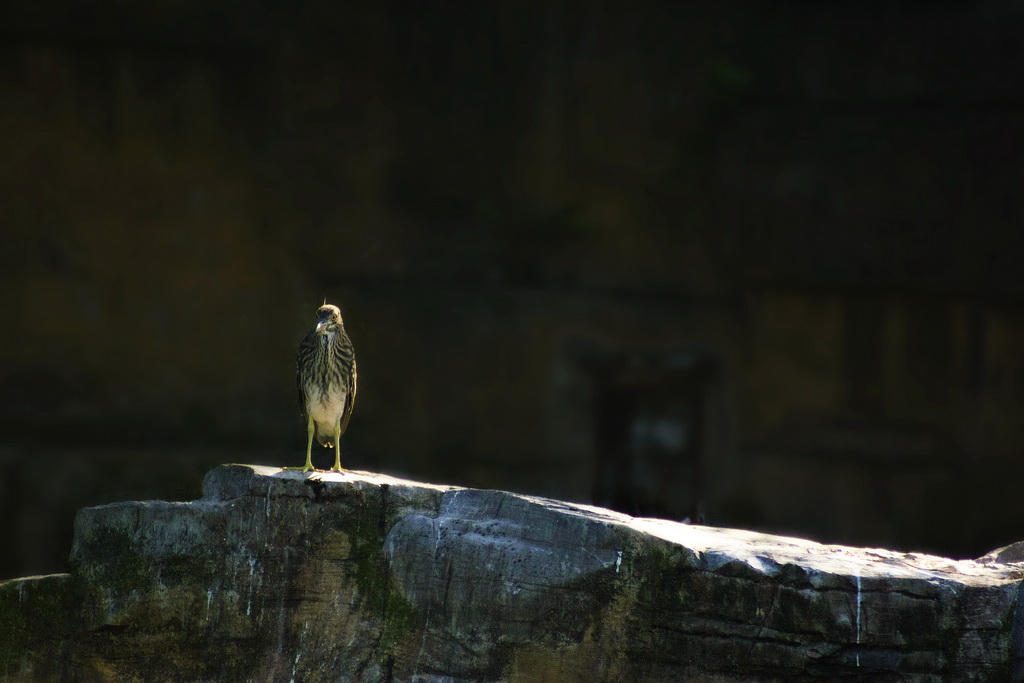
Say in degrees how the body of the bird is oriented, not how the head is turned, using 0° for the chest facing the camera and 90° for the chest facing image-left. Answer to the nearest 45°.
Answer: approximately 0°
